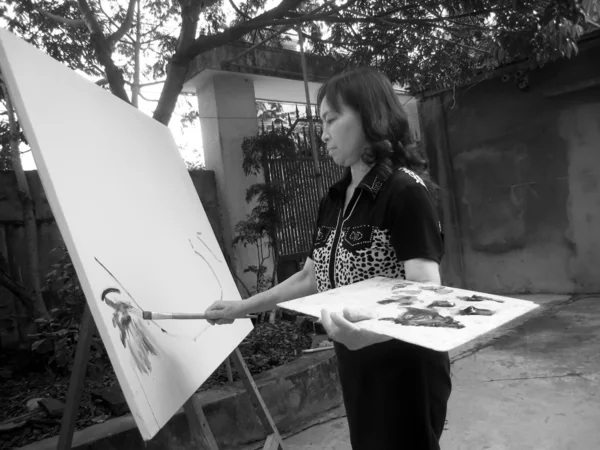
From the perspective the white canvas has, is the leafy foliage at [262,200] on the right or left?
on its left

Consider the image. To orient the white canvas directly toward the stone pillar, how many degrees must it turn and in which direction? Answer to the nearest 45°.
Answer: approximately 135° to its left

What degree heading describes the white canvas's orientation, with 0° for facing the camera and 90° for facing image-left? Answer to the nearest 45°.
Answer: approximately 315°

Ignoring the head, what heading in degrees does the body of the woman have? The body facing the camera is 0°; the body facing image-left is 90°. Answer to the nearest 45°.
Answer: approximately 45°

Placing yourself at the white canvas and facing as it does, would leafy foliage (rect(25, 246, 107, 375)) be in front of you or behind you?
behind
